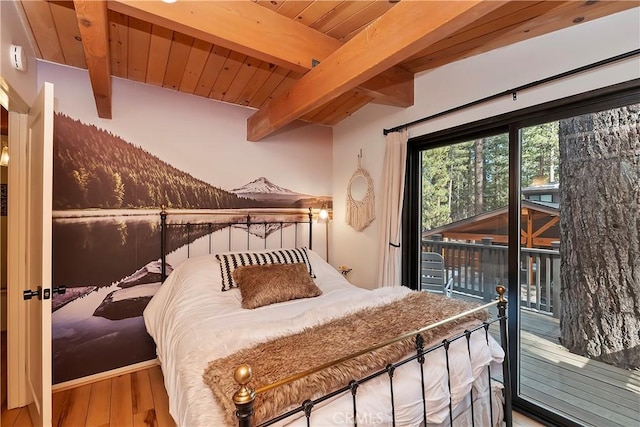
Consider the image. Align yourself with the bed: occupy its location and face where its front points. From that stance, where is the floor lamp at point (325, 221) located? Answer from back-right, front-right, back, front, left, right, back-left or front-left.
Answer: back-left

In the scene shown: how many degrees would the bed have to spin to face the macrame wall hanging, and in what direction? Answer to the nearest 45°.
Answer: approximately 135° to its left

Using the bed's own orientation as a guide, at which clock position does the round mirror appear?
The round mirror is roughly at 8 o'clock from the bed.

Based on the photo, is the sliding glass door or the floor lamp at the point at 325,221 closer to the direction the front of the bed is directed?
the sliding glass door

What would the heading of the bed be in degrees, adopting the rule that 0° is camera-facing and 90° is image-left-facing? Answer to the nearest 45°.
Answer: approximately 315°

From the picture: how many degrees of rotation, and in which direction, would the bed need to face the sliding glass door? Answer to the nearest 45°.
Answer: approximately 45° to its left

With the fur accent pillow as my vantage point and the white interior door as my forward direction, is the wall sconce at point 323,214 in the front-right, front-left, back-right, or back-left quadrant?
back-right

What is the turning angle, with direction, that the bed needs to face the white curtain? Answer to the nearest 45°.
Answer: approximately 90° to its left

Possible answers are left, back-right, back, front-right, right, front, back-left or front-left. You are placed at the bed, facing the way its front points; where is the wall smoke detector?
back-right
